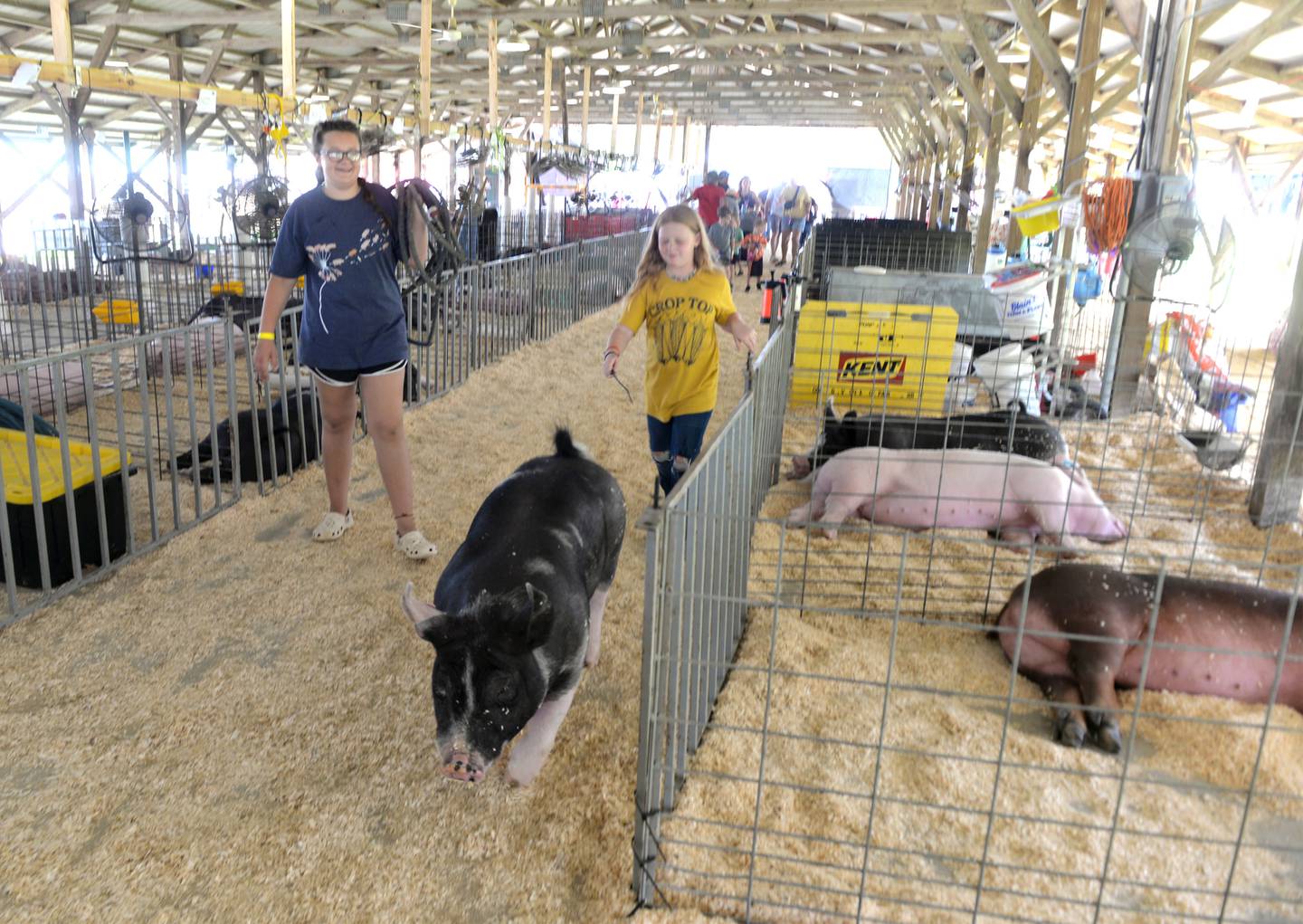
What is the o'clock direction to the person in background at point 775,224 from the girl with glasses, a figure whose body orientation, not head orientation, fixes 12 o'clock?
The person in background is roughly at 7 o'clock from the girl with glasses.

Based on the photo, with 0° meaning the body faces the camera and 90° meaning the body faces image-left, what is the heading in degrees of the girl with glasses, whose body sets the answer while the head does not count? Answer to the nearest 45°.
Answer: approximately 0°

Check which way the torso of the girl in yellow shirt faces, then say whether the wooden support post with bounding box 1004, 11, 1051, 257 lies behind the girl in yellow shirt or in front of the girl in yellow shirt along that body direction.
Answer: behind

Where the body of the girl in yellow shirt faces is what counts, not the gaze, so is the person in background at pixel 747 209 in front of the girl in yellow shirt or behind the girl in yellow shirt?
behind

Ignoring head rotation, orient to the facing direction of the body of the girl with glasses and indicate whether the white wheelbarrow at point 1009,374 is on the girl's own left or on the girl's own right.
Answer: on the girl's own left

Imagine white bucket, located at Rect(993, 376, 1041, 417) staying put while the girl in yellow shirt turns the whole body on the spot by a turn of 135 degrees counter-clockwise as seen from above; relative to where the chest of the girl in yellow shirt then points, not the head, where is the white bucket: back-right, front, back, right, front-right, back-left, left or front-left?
front

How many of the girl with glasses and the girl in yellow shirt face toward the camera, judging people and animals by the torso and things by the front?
2

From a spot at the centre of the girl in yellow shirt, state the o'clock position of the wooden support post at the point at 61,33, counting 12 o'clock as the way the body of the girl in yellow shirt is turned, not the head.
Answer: The wooden support post is roughly at 4 o'clock from the girl in yellow shirt.

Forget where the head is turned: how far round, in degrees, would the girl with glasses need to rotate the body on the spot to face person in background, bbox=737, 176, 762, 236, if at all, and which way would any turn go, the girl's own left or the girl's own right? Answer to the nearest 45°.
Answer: approximately 135° to the girl's own left

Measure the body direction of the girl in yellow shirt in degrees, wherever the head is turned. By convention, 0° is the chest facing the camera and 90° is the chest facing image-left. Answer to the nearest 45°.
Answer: approximately 0°

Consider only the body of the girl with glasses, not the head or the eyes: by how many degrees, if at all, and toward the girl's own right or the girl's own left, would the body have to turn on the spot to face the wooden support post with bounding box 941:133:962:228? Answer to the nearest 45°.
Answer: approximately 135° to the girl's own left

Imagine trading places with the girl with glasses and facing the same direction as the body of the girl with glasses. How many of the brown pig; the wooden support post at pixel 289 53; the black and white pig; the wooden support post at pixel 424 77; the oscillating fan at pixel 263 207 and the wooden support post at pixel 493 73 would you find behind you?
4

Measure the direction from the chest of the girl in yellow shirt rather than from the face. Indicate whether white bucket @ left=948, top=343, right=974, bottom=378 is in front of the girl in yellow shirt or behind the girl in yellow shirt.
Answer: behind
